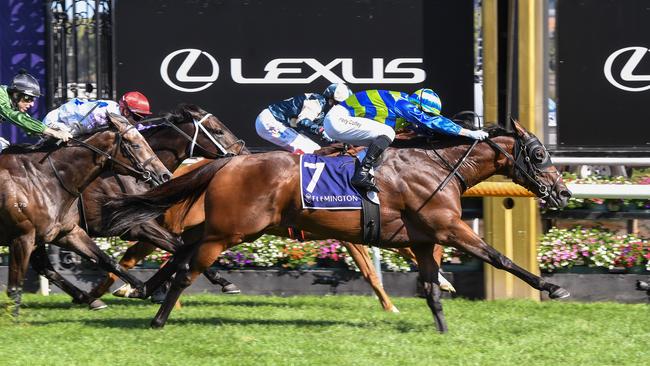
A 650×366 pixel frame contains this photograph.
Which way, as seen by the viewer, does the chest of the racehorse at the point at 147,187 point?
to the viewer's right

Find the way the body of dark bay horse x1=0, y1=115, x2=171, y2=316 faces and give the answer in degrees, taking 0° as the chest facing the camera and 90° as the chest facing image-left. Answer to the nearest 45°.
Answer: approximately 270°

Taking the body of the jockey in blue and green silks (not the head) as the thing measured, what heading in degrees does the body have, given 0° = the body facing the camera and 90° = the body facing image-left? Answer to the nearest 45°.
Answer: approximately 270°

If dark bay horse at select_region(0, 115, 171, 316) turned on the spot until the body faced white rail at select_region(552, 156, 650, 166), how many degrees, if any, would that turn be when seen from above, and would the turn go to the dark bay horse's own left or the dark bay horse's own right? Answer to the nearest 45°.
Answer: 0° — it already faces it

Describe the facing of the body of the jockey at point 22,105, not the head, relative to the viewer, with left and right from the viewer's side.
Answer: facing to the right of the viewer

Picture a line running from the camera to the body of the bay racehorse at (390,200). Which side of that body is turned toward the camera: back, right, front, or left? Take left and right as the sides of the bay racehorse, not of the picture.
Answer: right

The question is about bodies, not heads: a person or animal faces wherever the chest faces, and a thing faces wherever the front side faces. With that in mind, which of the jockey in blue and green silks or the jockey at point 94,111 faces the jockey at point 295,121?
the jockey at point 94,111

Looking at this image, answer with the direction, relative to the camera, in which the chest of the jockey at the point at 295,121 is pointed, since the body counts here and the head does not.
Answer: to the viewer's right

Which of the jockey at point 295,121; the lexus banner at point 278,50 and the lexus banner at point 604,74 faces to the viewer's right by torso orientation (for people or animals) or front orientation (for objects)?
the jockey

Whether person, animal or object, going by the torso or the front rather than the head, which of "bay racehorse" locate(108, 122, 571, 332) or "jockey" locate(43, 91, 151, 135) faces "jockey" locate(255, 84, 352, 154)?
"jockey" locate(43, 91, 151, 135)

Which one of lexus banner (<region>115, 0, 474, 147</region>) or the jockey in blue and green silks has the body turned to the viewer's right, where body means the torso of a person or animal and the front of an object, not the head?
the jockey in blue and green silks

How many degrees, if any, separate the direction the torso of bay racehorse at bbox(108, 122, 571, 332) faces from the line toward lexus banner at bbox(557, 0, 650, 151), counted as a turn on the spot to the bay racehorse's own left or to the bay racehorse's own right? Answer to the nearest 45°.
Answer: approximately 45° to the bay racehorse's own left
